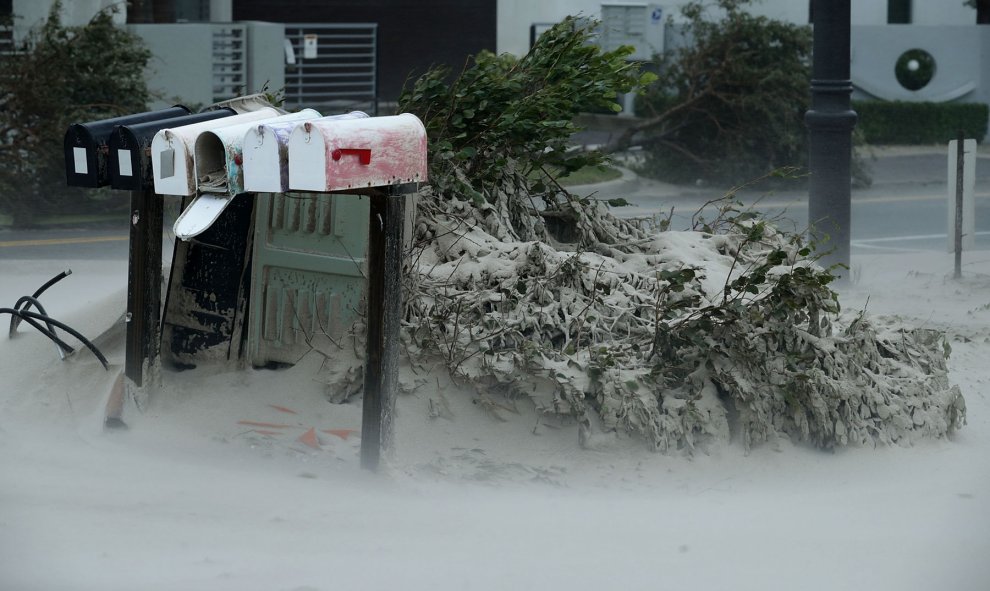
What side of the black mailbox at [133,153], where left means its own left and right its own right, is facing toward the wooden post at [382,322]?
left

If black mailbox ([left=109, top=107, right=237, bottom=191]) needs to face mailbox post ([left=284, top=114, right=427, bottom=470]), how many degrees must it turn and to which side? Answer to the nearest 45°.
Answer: approximately 90° to its left

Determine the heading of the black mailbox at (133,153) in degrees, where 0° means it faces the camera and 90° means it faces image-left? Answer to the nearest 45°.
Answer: approximately 45°

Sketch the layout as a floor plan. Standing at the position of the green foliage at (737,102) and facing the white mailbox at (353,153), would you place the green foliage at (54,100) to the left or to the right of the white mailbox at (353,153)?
right

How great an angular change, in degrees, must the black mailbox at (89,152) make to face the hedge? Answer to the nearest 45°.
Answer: approximately 180°
